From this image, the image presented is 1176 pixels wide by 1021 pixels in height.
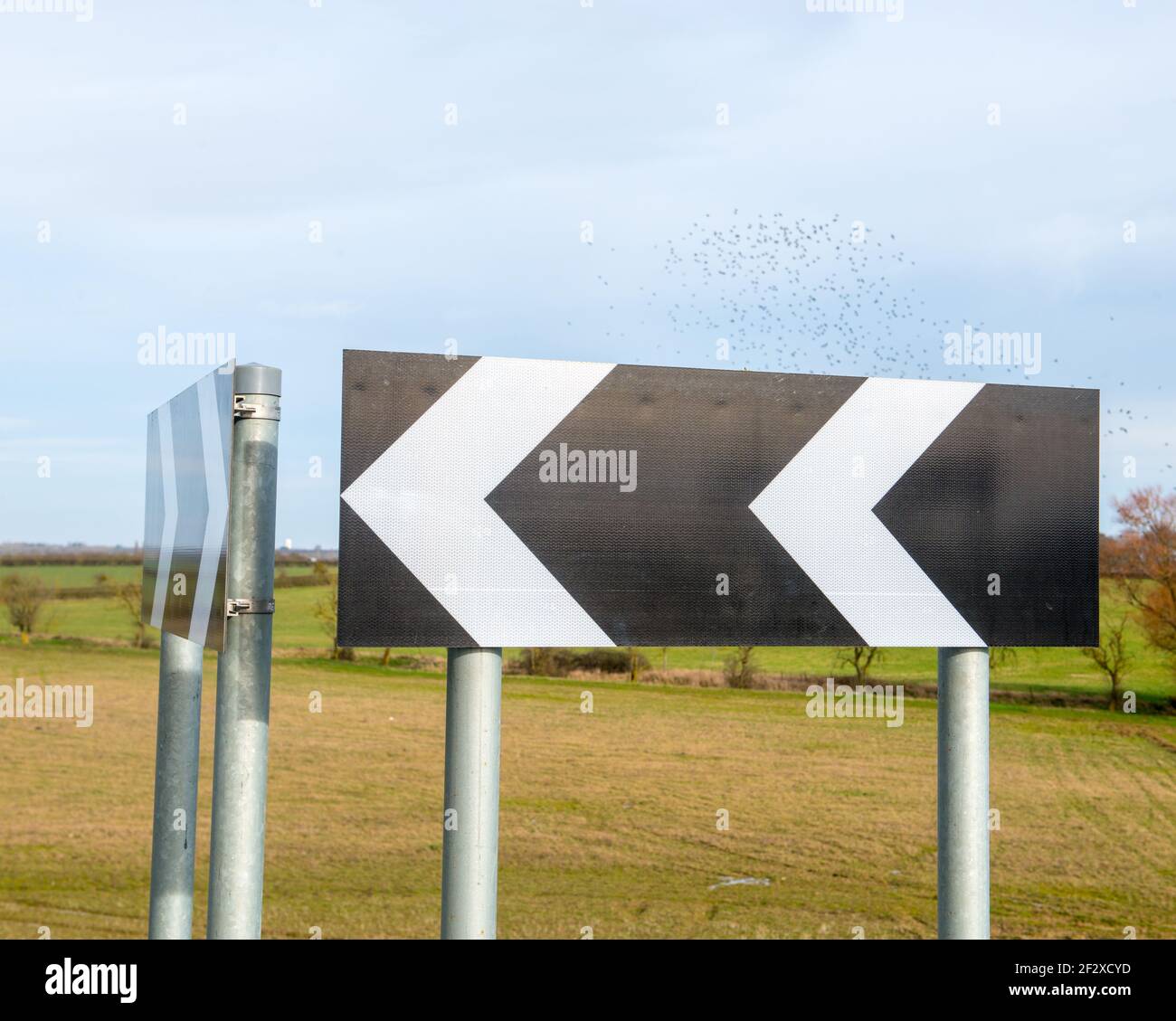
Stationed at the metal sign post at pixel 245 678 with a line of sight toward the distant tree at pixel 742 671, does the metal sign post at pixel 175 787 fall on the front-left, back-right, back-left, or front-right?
front-left

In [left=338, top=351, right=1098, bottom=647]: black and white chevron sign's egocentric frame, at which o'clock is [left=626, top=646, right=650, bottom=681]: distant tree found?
The distant tree is roughly at 6 o'clock from the black and white chevron sign.

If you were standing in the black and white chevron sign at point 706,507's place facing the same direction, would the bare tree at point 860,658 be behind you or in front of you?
behind

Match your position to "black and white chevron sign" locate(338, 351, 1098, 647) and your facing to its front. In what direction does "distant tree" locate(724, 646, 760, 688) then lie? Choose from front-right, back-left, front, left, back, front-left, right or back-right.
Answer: back

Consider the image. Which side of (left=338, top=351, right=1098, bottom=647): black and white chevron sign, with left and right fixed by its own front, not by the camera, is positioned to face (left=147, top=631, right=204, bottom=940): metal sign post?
right

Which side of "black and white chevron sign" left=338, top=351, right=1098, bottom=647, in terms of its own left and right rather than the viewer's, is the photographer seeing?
front

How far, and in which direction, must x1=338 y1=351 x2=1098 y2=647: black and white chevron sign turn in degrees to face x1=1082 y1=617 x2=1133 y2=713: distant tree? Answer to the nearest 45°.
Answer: approximately 180°

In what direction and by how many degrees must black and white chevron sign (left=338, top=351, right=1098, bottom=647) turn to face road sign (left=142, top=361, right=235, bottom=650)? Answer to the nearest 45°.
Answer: approximately 90° to its right

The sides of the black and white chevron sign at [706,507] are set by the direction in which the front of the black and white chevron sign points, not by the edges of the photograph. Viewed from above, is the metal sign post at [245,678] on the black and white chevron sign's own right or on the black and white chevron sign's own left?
on the black and white chevron sign's own right
